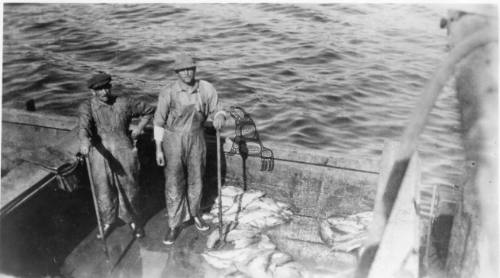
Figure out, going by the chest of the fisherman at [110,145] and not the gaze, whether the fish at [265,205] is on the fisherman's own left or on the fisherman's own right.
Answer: on the fisherman's own left

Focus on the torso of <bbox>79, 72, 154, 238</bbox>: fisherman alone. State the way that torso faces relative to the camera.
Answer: toward the camera

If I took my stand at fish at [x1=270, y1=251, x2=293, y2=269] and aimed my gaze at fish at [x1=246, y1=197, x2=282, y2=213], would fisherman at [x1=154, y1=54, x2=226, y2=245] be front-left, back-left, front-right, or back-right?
front-left

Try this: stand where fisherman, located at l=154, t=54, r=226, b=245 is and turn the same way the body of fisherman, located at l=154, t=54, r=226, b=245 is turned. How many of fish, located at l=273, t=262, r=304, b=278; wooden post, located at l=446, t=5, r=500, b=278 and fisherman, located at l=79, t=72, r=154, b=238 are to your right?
1

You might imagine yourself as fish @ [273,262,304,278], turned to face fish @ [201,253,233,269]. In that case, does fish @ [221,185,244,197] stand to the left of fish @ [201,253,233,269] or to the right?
right

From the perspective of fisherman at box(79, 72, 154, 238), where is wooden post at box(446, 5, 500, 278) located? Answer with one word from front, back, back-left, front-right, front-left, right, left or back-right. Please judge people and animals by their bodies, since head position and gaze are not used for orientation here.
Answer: front-left

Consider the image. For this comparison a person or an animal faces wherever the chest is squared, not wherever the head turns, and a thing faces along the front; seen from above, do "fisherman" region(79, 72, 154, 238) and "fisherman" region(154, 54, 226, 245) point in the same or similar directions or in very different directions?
same or similar directions

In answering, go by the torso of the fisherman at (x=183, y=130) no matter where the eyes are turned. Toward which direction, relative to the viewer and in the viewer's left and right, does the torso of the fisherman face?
facing the viewer

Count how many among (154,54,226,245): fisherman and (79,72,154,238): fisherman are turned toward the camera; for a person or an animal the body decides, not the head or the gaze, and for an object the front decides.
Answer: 2

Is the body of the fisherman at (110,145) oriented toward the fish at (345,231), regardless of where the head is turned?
no

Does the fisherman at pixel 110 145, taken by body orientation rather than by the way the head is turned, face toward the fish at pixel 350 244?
no

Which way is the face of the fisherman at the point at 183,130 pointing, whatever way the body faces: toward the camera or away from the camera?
toward the camera
